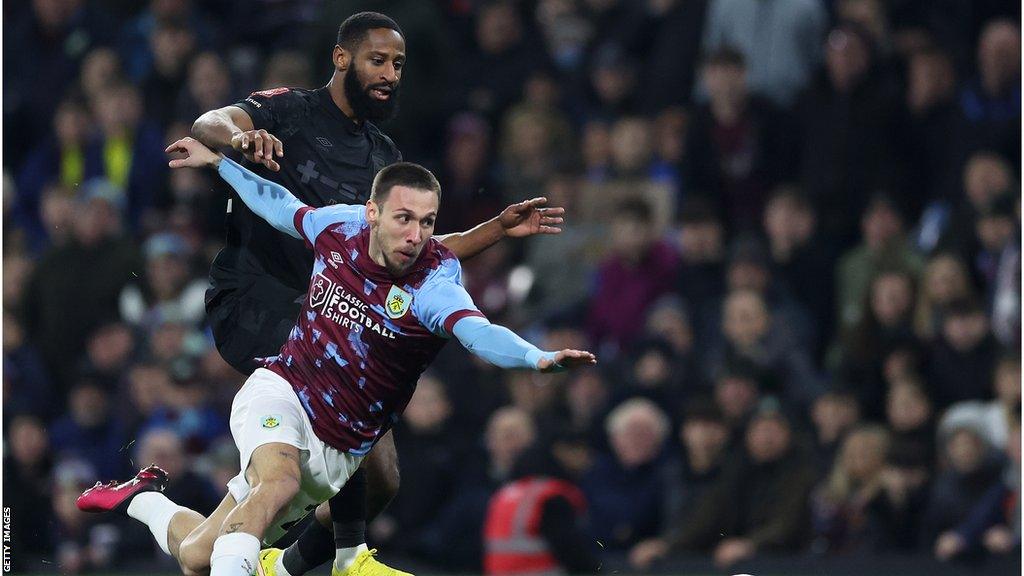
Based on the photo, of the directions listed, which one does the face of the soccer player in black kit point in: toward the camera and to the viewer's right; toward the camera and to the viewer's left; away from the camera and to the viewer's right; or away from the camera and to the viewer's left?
toward the camera and to the viewer's right

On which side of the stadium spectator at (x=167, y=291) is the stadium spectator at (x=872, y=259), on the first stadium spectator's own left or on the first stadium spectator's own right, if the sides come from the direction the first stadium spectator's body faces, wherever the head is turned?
on the first stadium spectator's own left

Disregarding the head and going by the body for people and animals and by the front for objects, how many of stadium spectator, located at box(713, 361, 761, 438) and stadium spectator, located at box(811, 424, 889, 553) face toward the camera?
2

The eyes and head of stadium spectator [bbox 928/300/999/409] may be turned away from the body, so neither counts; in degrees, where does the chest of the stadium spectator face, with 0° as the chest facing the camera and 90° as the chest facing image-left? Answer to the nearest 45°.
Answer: approximately 0°
